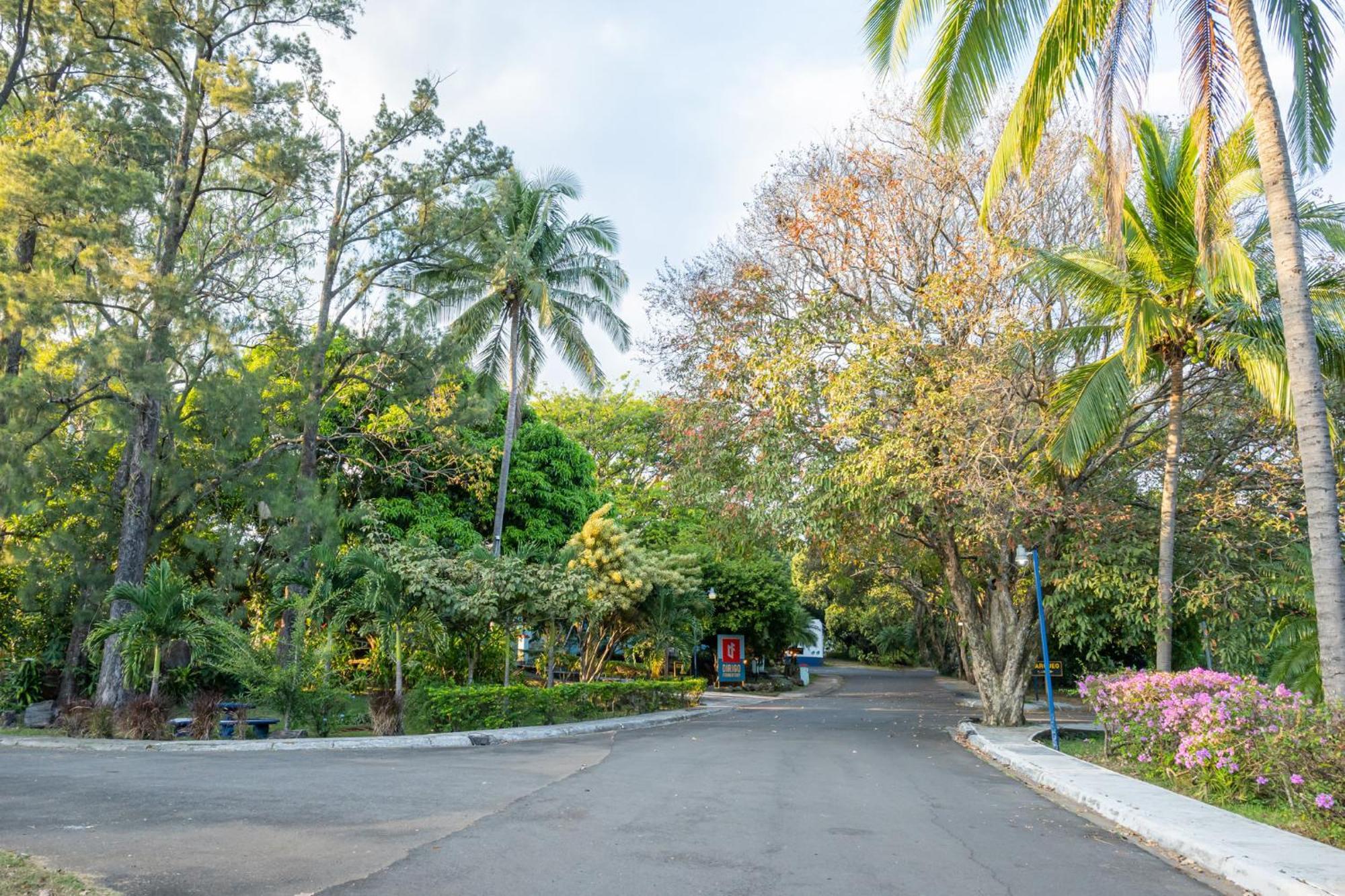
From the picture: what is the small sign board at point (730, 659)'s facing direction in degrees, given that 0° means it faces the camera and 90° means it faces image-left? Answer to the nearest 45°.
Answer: approximately 0°

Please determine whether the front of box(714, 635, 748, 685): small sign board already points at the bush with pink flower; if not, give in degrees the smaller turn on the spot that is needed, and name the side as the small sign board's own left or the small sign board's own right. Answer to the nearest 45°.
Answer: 0° — it already faces it

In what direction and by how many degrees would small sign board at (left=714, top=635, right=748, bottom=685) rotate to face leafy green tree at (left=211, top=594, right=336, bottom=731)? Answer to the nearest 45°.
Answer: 0° — it already faces it

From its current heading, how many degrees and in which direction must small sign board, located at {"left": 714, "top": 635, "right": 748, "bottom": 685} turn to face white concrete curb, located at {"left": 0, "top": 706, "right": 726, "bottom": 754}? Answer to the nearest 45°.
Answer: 0° — it already faces it
